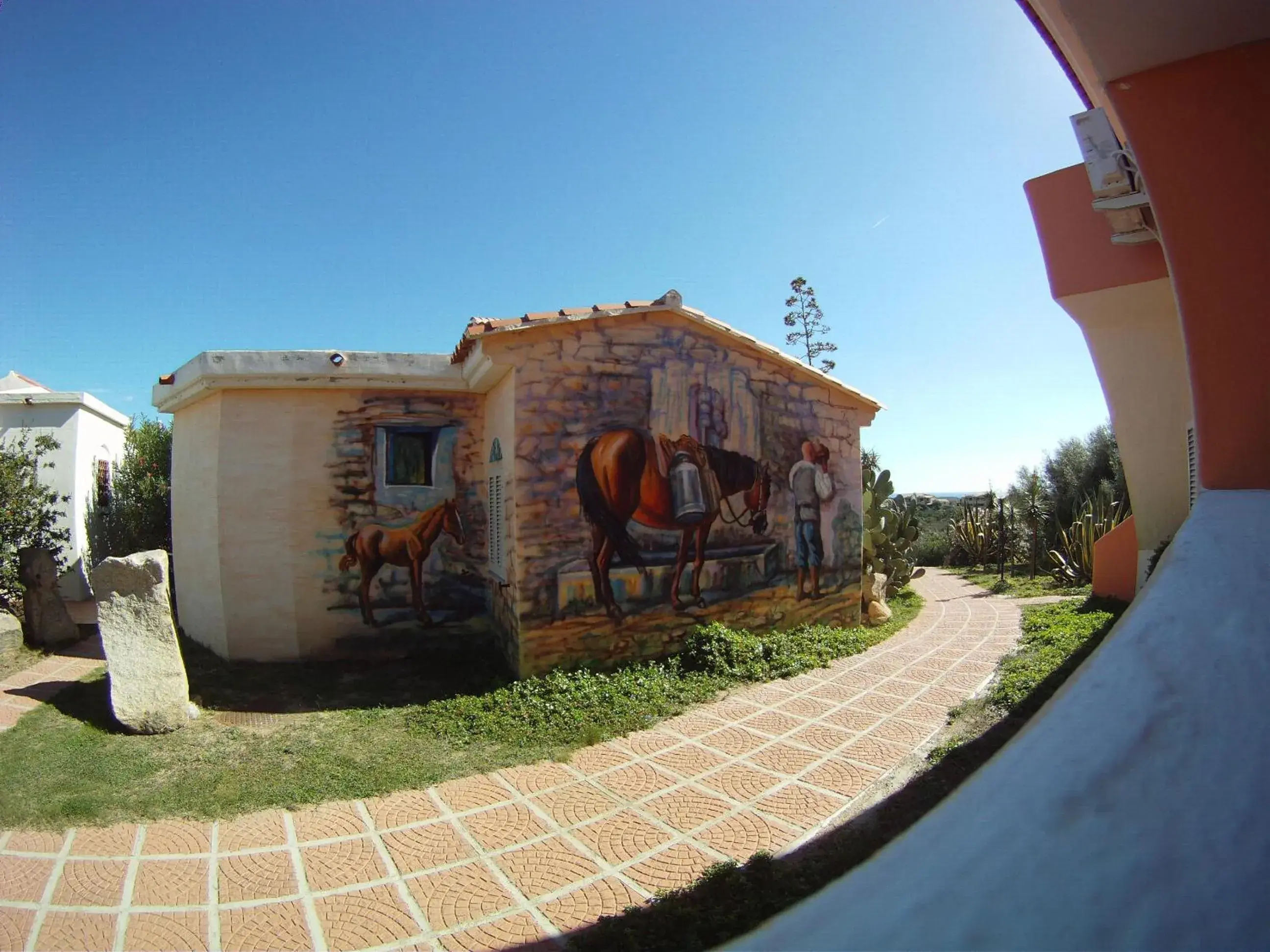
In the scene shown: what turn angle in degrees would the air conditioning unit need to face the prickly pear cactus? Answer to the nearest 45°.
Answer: approximately 45° to its right

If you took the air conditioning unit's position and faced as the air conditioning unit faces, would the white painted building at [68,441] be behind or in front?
in front

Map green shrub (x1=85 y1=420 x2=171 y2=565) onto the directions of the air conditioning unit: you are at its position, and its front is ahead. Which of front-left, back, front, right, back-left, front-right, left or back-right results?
front

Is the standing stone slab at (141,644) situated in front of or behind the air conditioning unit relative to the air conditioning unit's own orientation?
in front

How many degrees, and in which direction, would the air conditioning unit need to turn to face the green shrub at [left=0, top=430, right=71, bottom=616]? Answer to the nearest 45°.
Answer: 0° — it already faces it

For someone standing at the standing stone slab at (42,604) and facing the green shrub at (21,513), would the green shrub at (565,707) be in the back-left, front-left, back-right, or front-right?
back-right

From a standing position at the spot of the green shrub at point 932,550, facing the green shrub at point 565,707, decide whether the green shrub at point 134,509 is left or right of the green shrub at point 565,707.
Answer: right

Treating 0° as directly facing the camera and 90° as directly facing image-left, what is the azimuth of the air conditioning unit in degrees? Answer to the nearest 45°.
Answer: approximately 90°

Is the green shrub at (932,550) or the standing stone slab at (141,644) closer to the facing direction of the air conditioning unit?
the standing stone slab
